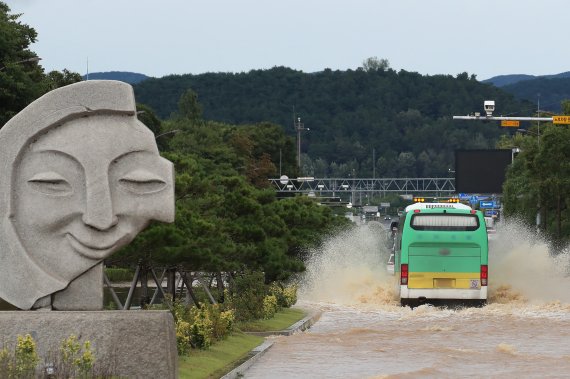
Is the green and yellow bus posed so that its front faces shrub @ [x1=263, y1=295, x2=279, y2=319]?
no

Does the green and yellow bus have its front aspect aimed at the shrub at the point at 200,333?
no

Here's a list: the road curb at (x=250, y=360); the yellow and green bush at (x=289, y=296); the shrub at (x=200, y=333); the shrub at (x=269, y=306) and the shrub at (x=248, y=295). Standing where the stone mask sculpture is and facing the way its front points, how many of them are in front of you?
0

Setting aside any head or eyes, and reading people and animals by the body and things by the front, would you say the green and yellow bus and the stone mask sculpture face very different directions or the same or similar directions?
very different directions

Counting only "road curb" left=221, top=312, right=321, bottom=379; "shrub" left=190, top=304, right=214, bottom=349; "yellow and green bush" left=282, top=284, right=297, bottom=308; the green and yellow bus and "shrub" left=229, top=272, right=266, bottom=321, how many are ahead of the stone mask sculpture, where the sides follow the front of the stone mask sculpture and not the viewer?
0

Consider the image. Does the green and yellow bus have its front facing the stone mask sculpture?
no

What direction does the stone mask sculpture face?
toward the camera

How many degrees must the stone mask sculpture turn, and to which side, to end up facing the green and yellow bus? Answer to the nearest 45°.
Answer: approximately 135° to its left

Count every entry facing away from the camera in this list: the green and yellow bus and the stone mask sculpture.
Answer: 1

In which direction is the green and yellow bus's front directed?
away from the camera

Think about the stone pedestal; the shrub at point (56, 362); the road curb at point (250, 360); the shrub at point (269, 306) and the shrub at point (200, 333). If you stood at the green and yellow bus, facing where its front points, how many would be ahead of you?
0

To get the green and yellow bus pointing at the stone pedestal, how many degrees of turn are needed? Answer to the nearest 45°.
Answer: approximately 180°

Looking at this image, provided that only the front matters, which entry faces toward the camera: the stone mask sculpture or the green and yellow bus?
the stone mask sculpture

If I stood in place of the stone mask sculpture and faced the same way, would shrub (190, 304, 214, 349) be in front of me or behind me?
behind

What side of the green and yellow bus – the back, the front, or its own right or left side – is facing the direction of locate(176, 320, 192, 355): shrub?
back
